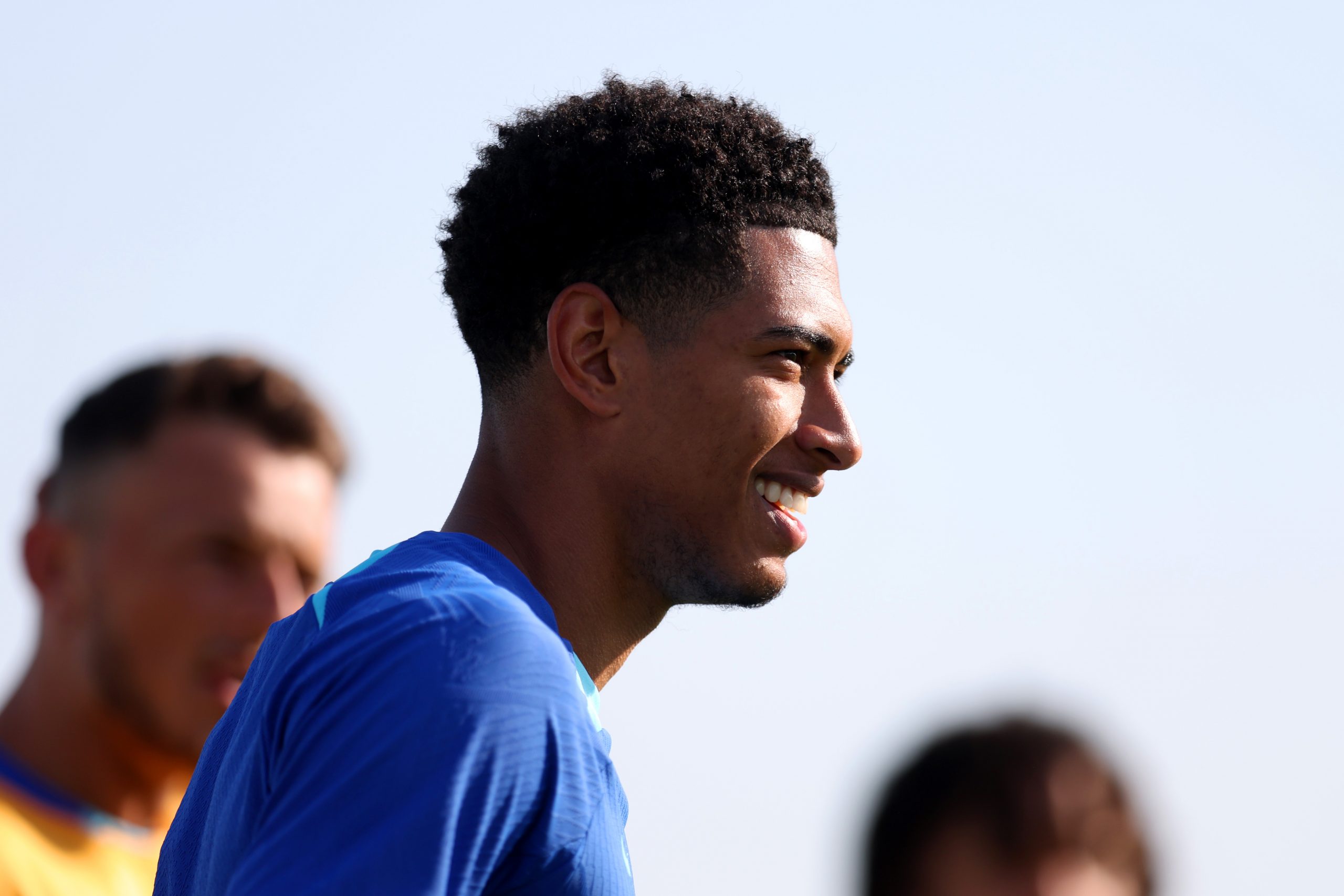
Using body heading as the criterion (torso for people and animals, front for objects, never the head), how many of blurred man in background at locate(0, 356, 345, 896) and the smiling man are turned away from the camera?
0

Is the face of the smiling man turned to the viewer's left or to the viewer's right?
to the viewer's right

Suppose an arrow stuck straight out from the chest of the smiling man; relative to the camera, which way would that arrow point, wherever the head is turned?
to the viewer's right

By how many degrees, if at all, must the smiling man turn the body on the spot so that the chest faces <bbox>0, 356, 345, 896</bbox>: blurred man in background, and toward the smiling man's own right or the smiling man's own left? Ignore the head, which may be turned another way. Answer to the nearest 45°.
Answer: approximately 135° to the smiling man's own left

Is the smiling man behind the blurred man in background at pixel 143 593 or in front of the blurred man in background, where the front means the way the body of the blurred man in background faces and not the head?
in front

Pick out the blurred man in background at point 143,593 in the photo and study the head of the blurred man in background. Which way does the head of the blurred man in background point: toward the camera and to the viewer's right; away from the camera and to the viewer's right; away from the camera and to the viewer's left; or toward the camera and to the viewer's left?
toward the camera and to the viewer's right
